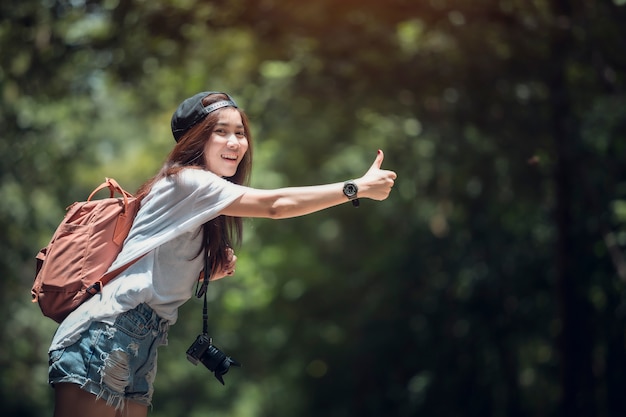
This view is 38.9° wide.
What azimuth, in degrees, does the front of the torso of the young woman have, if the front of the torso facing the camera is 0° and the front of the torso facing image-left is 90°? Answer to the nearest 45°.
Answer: approximately 270°
